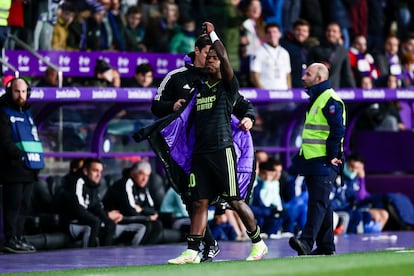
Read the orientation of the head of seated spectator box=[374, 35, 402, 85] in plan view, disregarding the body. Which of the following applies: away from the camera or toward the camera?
toward the camera

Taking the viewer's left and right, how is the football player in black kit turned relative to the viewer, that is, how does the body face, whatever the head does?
facing the viewer and to the left of the viewer

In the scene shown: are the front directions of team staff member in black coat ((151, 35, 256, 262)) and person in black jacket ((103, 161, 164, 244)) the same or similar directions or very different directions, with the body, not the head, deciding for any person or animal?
same or similar directions

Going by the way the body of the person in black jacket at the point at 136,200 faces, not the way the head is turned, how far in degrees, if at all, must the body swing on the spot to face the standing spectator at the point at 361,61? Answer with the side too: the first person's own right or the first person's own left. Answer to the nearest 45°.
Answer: approximately 90° to the first person's own left

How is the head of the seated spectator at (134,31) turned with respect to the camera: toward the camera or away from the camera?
toward the camera

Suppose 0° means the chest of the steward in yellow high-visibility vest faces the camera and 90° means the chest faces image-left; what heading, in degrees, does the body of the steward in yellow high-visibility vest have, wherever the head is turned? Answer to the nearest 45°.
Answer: approximately 90°

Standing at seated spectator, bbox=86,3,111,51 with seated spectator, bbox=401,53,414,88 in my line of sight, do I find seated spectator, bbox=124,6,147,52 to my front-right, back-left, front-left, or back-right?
front-left

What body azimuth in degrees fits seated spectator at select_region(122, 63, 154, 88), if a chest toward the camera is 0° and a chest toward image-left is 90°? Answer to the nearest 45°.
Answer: approximately 315°

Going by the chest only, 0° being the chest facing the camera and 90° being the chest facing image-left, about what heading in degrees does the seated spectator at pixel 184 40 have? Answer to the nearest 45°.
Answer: approximately 315°

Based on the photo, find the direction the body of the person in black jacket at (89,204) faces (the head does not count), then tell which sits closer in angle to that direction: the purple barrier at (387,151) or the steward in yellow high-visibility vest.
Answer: the steward in yellow high-visibility vest
